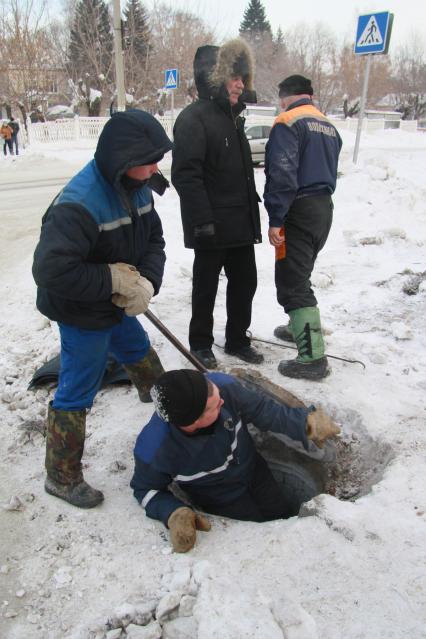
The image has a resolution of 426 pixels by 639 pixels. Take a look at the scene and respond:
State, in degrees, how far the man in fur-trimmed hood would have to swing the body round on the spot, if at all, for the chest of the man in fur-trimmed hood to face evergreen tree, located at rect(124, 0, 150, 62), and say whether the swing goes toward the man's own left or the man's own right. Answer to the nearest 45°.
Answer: approximately 135° to the man's own left

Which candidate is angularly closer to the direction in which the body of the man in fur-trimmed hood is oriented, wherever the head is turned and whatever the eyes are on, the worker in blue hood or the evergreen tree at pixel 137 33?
the worker in blue hood

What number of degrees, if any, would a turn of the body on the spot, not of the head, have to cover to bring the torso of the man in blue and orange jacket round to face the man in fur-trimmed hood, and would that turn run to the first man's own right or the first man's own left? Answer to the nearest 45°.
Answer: approximately 45° to the first man's own left

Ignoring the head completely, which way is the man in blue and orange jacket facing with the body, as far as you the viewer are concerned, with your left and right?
facing away from the viewer and to the left of the viewer

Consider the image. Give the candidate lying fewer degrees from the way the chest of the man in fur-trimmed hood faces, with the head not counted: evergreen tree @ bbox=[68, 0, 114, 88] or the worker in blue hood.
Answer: the worker in blue hood

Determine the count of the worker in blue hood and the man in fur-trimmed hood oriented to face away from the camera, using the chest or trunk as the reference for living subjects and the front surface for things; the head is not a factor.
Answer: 0

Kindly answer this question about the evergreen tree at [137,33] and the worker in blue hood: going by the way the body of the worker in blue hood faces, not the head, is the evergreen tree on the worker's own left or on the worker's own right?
on the worker's own left

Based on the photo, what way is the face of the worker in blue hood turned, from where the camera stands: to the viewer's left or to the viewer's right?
to the viewer's right

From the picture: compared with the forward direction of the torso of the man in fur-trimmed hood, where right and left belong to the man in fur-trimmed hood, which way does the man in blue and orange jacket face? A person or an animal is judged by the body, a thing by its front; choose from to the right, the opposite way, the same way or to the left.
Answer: the opposite way
